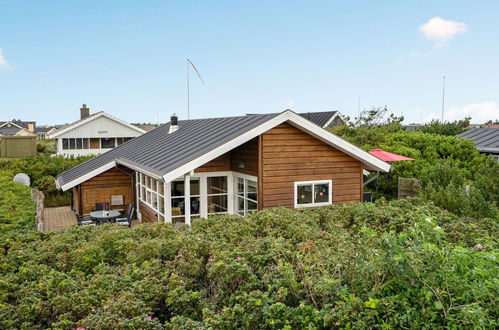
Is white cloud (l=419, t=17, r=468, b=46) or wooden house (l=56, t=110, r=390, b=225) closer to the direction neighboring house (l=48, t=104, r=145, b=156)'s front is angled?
the wooden house

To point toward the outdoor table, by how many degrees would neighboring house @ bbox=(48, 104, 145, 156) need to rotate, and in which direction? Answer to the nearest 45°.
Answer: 0° — it already faces it

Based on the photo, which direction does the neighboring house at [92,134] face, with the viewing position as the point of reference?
facing the viewer

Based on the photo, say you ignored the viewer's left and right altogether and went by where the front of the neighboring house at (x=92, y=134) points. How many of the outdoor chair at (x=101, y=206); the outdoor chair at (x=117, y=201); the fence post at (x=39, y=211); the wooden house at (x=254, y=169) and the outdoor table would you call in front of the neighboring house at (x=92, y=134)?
5

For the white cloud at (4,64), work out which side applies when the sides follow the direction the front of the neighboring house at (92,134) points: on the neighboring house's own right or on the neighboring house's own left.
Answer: on the neighboring house's own right

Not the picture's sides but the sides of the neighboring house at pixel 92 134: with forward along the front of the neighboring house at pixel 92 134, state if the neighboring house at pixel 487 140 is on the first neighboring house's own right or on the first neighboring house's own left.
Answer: on the first neighboring house's own left

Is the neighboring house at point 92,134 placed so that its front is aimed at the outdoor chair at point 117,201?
yes

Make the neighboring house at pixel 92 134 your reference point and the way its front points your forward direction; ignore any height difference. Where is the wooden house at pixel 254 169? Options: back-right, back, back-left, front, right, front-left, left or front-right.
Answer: front

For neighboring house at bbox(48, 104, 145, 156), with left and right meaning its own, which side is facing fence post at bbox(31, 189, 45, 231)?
front

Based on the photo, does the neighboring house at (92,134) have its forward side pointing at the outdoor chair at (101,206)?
yes

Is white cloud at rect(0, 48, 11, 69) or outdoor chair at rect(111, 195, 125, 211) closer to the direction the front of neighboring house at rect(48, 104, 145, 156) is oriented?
the outdoor chair

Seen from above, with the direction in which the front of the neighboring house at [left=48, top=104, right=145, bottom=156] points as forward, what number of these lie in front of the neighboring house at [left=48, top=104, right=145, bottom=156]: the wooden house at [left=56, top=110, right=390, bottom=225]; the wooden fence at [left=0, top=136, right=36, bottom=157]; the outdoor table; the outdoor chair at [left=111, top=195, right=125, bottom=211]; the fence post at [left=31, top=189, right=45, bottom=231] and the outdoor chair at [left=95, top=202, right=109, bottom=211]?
5

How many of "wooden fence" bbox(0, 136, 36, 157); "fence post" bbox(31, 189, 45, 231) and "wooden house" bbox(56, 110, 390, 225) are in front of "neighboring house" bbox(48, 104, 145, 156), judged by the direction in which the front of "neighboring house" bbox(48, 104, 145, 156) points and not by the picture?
2
